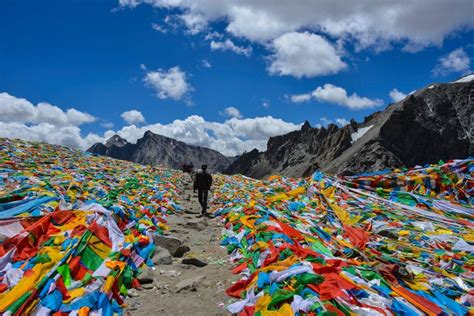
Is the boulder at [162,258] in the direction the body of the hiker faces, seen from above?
no

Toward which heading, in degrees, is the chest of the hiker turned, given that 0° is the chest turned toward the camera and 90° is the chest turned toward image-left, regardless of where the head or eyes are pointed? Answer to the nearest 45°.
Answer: approximately 180°

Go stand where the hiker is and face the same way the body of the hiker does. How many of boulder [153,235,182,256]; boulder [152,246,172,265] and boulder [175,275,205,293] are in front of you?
0

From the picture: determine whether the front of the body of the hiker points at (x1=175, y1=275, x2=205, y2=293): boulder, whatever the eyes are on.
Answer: no

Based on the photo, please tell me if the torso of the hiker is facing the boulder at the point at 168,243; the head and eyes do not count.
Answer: no

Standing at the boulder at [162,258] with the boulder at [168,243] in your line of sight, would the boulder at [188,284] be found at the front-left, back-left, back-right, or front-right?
back-right
